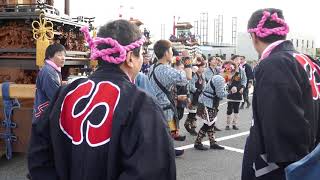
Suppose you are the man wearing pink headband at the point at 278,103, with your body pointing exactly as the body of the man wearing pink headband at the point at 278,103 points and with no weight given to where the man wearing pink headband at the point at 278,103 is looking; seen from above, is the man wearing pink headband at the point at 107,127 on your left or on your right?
on your left

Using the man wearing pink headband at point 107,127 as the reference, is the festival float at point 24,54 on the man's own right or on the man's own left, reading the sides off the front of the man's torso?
on the man's own left

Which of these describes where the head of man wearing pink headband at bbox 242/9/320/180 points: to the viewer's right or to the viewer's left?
to the viewer's left

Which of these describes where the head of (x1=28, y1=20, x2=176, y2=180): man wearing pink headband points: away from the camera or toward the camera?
away from the camera

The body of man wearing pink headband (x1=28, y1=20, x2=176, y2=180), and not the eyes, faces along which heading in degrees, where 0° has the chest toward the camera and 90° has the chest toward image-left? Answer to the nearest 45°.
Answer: approximately 225°

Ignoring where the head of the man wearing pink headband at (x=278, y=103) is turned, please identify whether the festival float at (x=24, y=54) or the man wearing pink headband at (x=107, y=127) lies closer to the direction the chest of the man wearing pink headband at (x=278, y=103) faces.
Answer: the festival float

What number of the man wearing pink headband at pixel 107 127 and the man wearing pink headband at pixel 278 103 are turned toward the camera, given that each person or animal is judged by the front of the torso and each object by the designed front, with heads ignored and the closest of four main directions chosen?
0

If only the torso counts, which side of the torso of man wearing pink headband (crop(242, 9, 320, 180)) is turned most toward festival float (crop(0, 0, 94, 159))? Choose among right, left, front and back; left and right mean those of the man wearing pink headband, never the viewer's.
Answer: front

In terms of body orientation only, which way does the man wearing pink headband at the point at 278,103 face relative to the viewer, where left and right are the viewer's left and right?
facing away from the viewer and to the left of the viewer
